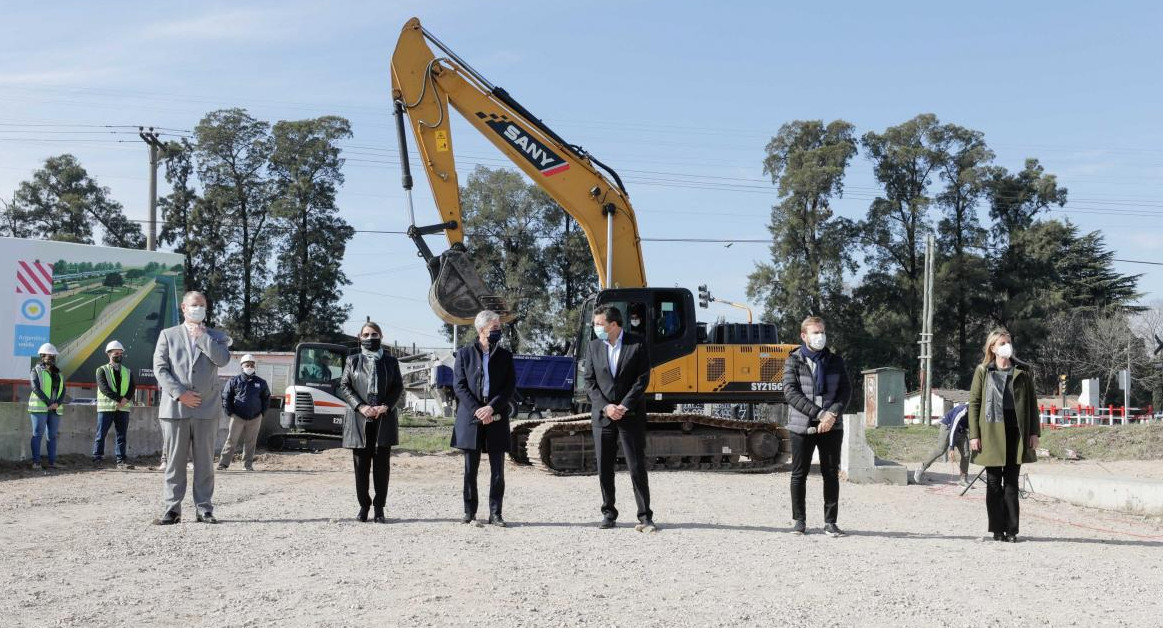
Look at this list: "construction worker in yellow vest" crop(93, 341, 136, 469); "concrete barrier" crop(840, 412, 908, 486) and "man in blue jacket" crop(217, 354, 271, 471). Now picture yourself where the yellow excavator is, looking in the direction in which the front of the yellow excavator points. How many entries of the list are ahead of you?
2

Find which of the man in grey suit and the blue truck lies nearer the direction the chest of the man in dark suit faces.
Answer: the man in grey suit

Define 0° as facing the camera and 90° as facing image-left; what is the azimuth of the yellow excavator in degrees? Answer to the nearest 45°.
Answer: approximately 90°

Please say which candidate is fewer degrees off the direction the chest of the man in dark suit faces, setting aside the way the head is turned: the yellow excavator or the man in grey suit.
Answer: the man in grey suit

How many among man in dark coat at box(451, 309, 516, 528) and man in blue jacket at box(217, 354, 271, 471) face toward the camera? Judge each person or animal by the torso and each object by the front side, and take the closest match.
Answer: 2

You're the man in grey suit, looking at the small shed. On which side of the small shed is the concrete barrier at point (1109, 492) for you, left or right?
right

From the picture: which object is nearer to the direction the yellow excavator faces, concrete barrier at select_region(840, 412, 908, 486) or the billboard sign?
the billboard sign

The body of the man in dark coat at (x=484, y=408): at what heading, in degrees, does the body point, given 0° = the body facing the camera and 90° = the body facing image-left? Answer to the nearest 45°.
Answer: approximately 0°

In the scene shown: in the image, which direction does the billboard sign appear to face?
toward the camera

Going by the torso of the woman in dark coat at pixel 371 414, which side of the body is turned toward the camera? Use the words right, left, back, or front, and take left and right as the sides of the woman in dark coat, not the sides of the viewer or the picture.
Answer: front

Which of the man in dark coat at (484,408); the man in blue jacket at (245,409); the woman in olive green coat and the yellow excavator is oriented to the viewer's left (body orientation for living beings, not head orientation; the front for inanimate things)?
the yellow excavator

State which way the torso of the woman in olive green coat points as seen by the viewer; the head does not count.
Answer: toward the camera

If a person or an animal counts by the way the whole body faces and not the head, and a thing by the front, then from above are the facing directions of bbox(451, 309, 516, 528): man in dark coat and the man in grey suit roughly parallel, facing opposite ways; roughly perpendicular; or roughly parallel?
roughly parallel

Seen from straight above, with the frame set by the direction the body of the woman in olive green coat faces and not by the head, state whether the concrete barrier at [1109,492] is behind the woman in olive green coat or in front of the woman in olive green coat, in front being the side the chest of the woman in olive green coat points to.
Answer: behind
